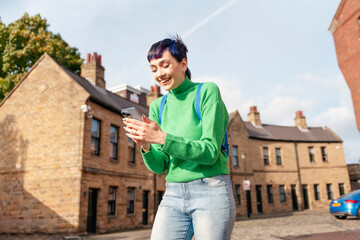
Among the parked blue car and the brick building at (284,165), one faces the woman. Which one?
the brick building

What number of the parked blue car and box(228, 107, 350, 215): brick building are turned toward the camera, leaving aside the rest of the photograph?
1

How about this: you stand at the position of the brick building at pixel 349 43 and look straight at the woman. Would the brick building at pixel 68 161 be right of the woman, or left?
right

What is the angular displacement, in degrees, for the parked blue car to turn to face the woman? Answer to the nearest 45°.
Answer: approximately 135° to its right

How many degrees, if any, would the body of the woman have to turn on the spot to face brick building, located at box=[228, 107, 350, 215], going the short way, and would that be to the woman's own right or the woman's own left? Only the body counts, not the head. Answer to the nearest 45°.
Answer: approximately 135° to the woman's own right

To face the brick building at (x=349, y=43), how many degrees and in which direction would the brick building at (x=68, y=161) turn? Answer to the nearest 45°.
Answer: approximately 45° to its left

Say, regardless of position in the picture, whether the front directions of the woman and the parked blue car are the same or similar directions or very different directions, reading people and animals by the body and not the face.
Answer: very different directions

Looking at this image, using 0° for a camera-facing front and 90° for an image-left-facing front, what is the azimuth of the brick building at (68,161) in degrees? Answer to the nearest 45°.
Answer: approximately 315°
